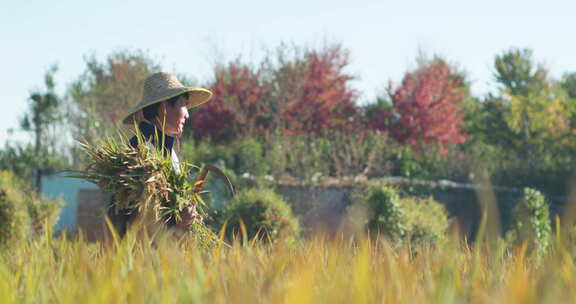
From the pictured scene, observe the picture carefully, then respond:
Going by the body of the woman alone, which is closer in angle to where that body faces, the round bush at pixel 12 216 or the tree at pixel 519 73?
the tree

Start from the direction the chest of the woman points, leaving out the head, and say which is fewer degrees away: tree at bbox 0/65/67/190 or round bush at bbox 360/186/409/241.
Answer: the round bush

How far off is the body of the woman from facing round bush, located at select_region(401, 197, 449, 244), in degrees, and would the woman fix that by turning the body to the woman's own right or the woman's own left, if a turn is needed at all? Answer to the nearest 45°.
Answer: approximately 45° to the woman's own left

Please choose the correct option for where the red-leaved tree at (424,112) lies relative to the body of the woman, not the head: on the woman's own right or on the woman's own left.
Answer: on the woman's own left

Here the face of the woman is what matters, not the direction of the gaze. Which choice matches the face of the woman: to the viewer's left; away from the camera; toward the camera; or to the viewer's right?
to the viewer's right

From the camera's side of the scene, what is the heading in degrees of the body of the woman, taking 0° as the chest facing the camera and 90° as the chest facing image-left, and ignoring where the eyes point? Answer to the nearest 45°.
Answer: approximately 270°
